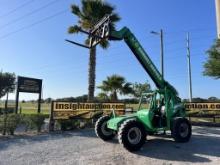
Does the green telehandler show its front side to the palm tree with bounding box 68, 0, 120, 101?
no

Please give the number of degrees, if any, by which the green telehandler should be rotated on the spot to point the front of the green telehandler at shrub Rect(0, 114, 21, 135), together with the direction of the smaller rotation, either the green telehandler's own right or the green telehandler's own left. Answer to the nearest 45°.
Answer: approximately 45° to the green telehandler's own right

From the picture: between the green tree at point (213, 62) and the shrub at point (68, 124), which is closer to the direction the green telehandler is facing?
the shrub

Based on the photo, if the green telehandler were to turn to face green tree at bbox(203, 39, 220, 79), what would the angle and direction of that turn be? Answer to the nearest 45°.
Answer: approximately 180°

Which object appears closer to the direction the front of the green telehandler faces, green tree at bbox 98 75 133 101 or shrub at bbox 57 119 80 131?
the shrub

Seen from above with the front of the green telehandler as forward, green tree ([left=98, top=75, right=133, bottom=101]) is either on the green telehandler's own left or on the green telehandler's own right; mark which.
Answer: on the green telehandler's own right

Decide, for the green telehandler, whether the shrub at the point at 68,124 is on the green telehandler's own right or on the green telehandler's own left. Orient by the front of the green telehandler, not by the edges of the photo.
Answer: on the green telehandler's own right

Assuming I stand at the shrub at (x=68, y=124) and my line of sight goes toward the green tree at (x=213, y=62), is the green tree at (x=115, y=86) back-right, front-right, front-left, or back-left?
front-left

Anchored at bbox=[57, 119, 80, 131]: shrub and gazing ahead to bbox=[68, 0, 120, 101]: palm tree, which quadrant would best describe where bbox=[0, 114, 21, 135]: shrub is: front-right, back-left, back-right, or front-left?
back-left
